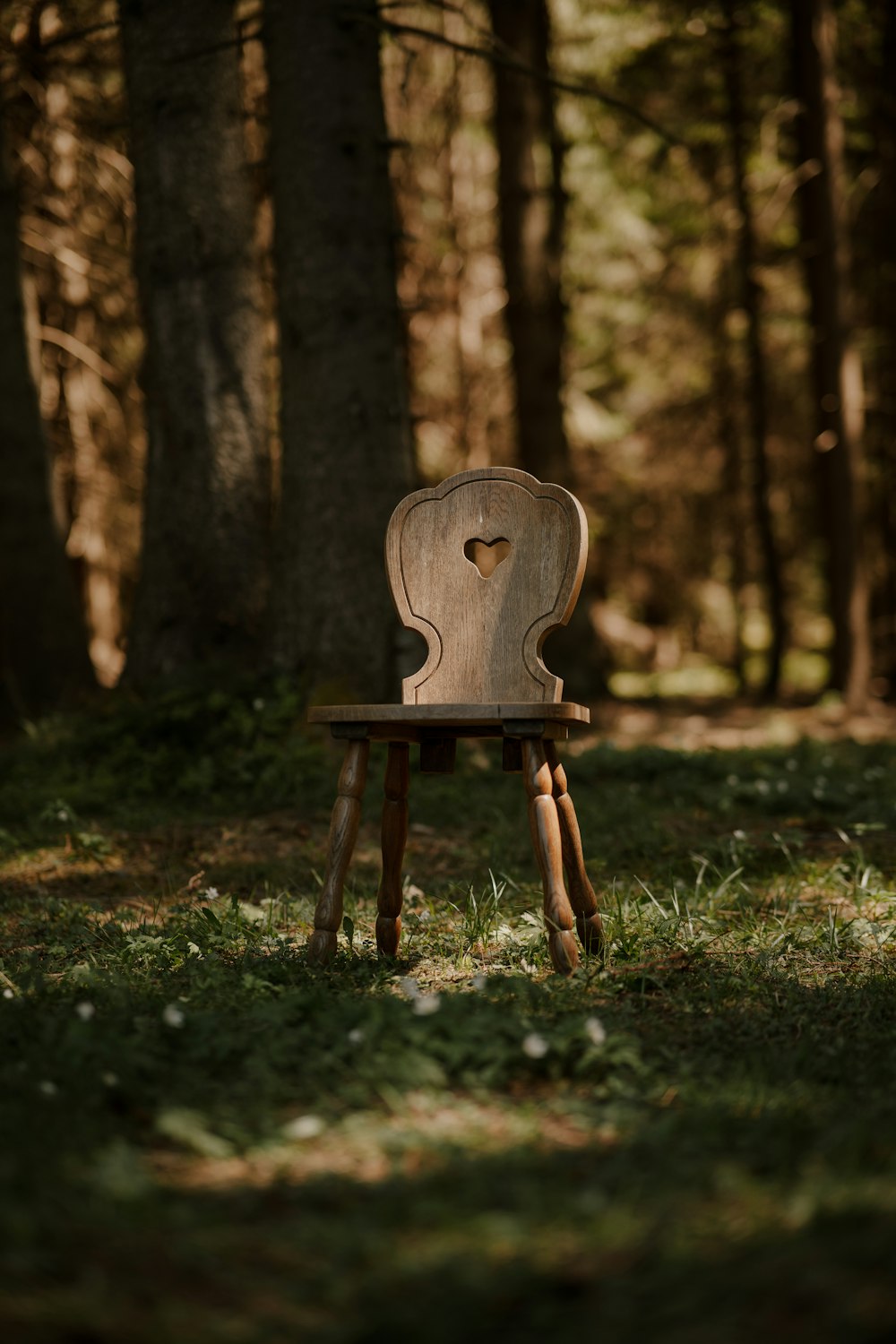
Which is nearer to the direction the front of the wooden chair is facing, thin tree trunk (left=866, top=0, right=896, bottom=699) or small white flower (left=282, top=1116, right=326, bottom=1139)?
the small white flower

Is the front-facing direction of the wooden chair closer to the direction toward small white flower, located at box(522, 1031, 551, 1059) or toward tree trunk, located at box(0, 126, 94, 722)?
the small white flower

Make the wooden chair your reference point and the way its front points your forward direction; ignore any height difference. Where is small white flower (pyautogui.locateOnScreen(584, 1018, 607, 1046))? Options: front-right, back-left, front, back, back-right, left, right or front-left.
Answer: front

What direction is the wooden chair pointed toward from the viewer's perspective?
toward the camera

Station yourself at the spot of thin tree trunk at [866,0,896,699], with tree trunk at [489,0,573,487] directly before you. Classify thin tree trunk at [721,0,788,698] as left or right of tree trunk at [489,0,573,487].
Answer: right

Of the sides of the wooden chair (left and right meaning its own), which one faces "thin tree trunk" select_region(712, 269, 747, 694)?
back

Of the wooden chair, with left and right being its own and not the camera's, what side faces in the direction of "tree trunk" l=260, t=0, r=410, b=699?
back

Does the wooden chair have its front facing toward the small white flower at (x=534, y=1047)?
yes

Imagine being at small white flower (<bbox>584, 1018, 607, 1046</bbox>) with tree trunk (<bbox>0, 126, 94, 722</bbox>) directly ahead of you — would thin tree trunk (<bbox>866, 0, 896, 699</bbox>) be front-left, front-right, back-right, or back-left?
front-right

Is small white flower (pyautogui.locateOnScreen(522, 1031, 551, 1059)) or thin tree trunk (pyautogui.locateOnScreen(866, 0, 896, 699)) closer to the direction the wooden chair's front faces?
the small white flower

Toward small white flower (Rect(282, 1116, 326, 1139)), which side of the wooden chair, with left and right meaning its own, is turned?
front

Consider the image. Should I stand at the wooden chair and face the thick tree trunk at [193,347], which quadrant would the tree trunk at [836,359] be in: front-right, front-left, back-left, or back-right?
front-right
